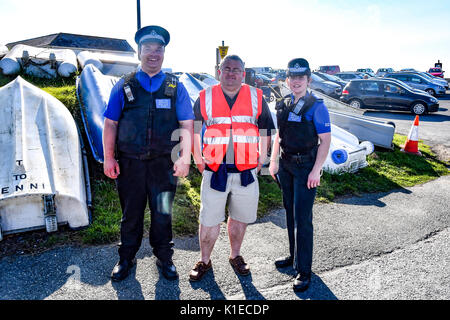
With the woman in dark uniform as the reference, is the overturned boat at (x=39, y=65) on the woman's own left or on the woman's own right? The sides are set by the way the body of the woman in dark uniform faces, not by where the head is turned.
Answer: on the woman's own right

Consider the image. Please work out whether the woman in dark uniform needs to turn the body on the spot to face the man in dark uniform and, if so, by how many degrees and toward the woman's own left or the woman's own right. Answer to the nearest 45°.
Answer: approximately 45° to the woman's own right

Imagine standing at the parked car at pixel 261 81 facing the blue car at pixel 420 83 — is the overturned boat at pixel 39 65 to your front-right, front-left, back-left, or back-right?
back-right

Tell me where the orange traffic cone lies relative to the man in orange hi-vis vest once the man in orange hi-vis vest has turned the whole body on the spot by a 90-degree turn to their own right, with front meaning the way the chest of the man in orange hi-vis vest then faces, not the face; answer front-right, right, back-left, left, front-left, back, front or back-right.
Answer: back-right

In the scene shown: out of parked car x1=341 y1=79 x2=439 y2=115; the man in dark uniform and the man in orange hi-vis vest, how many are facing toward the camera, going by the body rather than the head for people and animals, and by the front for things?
2

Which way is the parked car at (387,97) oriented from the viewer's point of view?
to the viewer's right

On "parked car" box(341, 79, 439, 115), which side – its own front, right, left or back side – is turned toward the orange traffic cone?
right

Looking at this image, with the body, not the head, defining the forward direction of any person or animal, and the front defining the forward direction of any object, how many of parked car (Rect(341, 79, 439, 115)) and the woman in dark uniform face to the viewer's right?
1

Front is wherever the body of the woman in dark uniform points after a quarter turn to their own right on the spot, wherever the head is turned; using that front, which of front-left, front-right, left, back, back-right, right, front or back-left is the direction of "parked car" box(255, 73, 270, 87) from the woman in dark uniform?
front-right

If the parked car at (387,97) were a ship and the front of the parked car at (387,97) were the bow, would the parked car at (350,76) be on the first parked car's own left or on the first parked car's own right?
on the first parked car's own left
